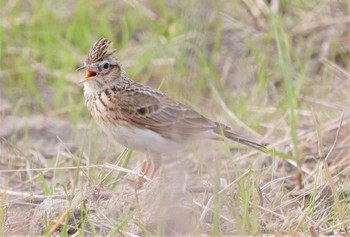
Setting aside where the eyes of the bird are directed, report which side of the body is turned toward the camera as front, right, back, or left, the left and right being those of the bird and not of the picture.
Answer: left
